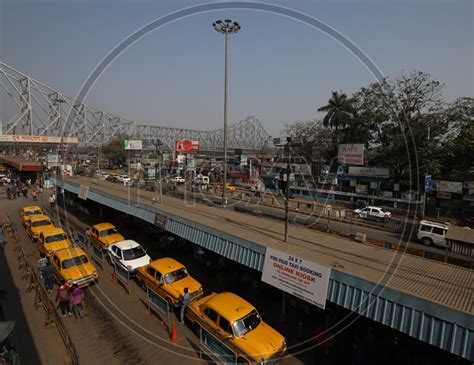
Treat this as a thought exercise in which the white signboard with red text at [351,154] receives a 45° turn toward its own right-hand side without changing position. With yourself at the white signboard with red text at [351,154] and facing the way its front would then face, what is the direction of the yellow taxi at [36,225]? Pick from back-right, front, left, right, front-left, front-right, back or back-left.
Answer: front

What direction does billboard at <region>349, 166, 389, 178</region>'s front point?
toward the camera

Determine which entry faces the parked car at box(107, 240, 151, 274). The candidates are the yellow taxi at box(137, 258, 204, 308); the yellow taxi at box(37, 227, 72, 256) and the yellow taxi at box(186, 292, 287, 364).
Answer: the yellow taxi at box(37, 227, 72, 256)

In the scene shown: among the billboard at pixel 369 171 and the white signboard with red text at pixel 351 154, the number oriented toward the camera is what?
2

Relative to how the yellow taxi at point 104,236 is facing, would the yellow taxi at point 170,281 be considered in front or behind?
in front

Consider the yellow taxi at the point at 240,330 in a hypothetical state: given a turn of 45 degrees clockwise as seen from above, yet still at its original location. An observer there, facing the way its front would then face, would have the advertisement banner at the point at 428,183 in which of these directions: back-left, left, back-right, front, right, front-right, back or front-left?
back-left

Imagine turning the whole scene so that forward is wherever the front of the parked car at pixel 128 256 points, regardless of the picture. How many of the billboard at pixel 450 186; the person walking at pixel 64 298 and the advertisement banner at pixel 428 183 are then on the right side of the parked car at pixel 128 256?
1

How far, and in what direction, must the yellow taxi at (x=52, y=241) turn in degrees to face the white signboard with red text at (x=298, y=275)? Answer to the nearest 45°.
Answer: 0° — it already faces it

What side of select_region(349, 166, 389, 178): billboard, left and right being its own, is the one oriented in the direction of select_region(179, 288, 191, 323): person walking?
front

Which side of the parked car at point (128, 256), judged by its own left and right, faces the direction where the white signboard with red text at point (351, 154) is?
left

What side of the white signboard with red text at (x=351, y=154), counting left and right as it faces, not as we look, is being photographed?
front

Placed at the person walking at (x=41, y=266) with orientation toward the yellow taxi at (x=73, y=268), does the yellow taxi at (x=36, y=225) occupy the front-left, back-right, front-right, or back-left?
back-left

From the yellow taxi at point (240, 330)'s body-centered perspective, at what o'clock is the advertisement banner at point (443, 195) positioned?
The advertisement banner is roughly at 9 o'clock from the yellow taxi.

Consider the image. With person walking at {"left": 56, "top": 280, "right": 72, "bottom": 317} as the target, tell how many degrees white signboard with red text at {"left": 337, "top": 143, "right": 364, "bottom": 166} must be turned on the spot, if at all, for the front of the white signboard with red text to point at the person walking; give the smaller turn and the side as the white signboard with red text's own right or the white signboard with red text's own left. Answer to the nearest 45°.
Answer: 0° — it already faces them

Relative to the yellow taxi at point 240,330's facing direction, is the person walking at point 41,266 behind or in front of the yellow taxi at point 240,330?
behind

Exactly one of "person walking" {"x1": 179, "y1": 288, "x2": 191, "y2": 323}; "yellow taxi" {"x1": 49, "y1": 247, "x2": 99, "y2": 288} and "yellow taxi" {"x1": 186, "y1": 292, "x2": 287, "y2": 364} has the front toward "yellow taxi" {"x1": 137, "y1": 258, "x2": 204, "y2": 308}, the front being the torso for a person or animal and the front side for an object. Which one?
"yellow taxi" {"x1": 49, "y1": 247, "x2": 99, "y2": 288}

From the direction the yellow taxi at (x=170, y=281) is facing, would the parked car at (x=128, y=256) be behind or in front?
behind
